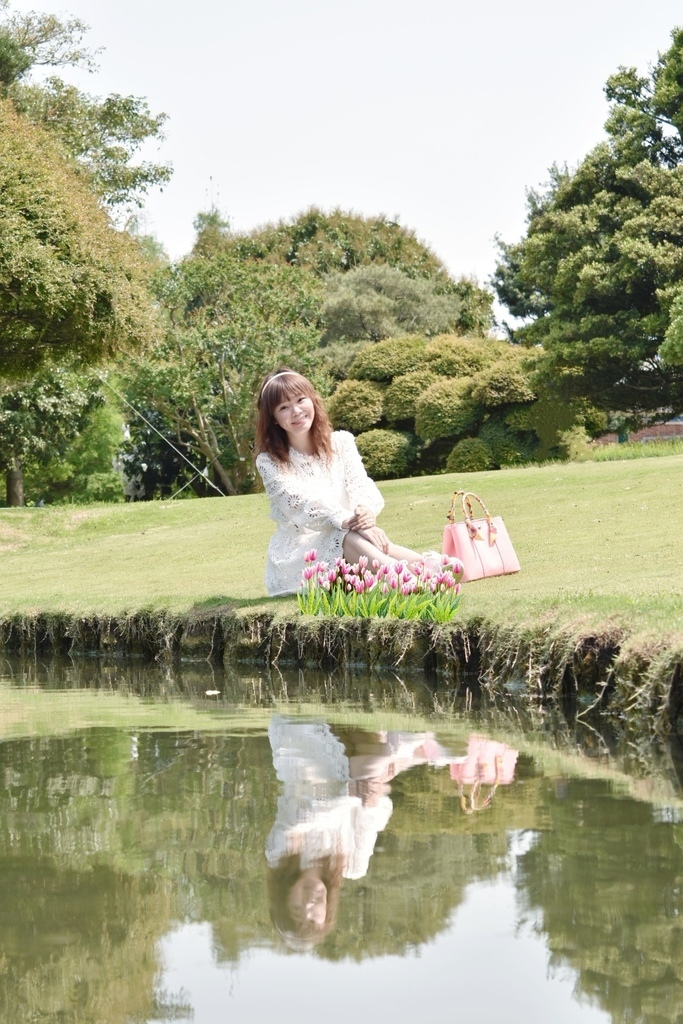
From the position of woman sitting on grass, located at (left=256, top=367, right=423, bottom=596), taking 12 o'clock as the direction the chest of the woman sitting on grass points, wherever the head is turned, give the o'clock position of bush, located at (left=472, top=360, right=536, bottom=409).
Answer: The bush is roughly at 8 o'clock from the woman sitting on grass.

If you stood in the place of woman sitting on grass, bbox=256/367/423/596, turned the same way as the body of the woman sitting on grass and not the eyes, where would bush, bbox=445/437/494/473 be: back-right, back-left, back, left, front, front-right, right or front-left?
back-left

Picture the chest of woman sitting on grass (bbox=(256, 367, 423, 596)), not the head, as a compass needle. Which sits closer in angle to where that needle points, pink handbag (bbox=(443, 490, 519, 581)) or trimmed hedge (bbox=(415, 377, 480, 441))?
the pink handbag

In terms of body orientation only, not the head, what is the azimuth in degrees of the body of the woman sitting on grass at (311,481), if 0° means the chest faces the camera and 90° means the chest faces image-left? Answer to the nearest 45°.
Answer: approximately 315°

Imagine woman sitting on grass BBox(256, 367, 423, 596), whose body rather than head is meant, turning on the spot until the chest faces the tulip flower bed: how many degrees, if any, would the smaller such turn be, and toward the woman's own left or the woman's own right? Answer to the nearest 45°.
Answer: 0° — they already face it

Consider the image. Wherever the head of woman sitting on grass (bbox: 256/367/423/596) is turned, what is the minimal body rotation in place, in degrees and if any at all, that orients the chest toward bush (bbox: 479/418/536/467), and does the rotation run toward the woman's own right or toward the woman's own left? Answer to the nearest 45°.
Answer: approximately 135° to the woman's own left

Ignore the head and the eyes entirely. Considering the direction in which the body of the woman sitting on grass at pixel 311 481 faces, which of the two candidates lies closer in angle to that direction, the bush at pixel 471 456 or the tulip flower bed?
the tulip flower bed

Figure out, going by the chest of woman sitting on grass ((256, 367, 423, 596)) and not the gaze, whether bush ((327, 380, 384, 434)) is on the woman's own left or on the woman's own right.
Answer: on the woman's own left

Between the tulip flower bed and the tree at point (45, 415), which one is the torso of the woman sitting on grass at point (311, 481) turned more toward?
the tulip flower bed

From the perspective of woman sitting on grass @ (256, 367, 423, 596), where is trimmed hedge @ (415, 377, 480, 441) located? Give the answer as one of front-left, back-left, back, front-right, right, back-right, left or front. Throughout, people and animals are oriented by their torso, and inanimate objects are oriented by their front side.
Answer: back-left

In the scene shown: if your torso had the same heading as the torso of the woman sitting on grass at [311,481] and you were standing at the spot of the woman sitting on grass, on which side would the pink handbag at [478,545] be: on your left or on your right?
on your left
